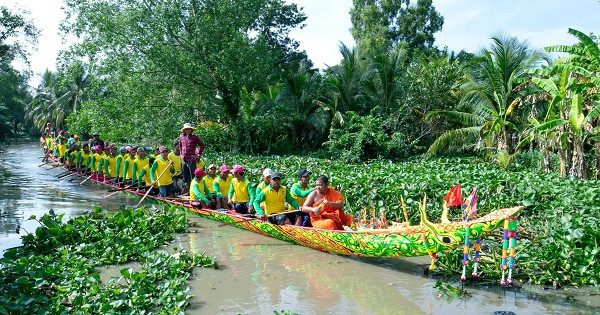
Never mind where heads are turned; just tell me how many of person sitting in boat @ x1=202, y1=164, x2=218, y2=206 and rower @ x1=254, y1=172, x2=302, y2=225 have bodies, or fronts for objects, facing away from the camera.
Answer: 0

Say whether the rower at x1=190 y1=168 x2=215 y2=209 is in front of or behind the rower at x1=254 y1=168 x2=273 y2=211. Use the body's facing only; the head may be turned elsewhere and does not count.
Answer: behind

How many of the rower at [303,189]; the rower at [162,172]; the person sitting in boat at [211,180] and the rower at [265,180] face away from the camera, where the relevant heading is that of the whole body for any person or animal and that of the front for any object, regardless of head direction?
0

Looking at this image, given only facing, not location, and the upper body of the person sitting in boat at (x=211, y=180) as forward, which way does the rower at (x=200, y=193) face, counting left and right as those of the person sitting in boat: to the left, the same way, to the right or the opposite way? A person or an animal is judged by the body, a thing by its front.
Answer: the same way

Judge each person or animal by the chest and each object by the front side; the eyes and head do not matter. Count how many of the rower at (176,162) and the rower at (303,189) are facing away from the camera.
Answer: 0

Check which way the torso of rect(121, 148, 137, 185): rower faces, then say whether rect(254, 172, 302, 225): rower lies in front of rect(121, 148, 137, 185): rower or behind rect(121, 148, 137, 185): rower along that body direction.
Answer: in front

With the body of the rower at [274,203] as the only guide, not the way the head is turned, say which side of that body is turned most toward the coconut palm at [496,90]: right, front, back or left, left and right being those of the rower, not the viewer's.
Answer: left

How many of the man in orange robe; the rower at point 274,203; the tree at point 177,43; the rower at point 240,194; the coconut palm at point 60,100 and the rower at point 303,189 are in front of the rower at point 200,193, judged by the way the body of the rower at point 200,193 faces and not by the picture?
4

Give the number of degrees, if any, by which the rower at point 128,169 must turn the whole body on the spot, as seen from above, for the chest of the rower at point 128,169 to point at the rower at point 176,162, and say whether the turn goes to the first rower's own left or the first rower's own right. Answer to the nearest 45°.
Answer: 0° — they already face them

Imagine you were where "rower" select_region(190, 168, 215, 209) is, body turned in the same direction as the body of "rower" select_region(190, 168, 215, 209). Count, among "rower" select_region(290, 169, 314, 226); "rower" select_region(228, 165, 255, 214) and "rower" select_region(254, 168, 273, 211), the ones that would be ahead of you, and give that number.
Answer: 3

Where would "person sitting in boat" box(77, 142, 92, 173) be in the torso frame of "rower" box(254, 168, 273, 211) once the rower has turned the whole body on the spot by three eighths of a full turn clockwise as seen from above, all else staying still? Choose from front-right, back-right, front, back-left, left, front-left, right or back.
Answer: front-right

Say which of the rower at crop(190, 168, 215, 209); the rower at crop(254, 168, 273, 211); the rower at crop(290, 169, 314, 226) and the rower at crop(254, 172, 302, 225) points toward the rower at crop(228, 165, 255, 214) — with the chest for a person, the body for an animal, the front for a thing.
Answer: the rower at crop(190, 168, 215, 209)

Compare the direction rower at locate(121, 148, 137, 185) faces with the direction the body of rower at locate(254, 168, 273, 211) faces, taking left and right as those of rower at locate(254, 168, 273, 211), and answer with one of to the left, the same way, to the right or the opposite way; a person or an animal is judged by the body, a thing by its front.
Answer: the same way

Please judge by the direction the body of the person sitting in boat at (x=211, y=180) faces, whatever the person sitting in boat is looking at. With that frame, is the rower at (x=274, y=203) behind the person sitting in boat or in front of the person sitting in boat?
in front

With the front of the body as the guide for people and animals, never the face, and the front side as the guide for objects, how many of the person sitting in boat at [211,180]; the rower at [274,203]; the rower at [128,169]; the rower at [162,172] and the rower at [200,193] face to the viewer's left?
0

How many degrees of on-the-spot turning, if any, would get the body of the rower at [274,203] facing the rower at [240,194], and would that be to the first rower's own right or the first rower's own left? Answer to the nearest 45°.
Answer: approximately 180°

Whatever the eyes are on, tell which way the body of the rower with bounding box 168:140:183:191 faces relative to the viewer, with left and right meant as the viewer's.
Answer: facing the viewer and to the right of the viewer

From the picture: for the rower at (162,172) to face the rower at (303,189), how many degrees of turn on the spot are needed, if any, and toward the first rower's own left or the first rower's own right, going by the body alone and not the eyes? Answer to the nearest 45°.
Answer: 0° — they already face them

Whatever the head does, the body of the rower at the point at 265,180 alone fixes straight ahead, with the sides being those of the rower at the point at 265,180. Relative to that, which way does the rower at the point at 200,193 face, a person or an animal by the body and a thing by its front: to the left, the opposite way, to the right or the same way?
the same way
